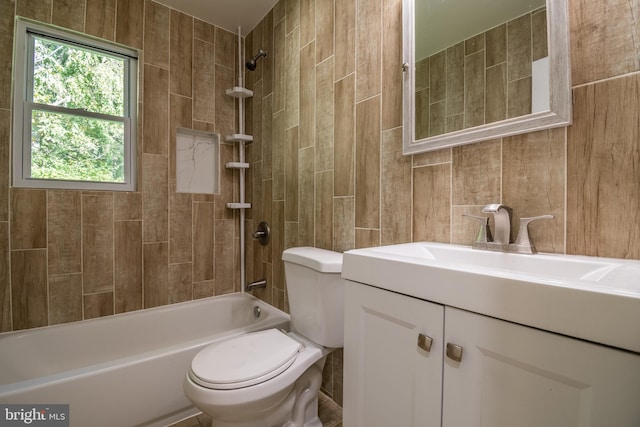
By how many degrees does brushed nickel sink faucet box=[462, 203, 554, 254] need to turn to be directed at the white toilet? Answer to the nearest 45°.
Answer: approximately 45° to its right

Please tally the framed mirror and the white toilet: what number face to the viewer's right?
0

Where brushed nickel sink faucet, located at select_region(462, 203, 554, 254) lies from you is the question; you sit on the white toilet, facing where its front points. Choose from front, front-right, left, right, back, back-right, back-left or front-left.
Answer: left

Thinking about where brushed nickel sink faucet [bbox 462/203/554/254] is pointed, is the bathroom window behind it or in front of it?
in front

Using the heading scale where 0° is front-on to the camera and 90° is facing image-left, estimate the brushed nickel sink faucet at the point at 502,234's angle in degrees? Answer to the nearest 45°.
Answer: approximately 45°

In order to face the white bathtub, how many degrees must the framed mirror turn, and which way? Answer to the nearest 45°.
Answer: approximately 45° to its right

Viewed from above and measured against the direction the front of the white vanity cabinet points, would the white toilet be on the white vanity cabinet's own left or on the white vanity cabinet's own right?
on the white vanity cabinet's own right

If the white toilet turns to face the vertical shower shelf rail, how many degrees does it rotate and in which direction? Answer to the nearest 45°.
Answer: approximately 135° to its right

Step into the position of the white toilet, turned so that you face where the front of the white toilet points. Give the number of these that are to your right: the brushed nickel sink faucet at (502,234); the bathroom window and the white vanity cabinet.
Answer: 1

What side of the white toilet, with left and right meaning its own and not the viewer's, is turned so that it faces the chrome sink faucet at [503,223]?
left
